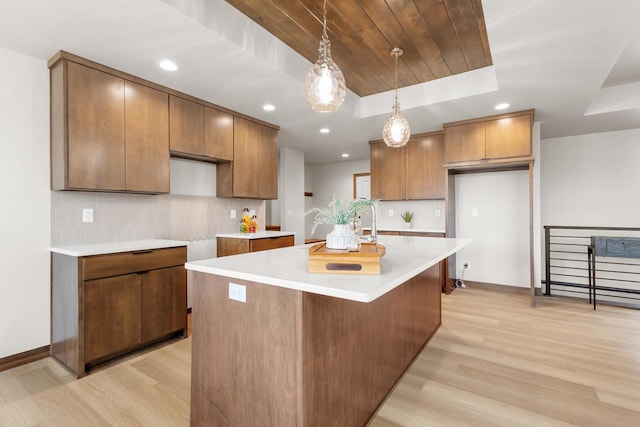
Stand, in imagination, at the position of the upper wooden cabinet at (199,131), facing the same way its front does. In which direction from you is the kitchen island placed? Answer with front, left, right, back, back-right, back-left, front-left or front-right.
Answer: front-right

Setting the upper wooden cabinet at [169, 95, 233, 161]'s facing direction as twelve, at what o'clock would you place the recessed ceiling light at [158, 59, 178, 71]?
The recessed ceiling light is roughly at 2 o'clock from the upper wooden cabinet.

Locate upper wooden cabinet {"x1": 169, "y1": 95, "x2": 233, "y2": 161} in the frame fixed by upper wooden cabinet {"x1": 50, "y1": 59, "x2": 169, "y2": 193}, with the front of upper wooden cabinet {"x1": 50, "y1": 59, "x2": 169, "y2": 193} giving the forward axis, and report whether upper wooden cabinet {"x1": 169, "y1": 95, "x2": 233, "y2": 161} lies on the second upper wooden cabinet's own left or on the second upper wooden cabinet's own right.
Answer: on the second upper wooden cabinet's own left

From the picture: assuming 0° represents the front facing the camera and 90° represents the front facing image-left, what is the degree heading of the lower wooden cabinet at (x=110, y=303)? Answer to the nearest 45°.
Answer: approximately 315°

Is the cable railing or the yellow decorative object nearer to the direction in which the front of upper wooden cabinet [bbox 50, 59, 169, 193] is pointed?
the cable railing

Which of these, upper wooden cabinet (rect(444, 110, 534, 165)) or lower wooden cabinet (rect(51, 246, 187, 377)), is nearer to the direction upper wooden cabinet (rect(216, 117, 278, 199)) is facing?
the upper wooden cabinet

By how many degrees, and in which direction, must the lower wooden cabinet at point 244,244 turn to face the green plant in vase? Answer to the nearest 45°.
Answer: approximately 45° to its right

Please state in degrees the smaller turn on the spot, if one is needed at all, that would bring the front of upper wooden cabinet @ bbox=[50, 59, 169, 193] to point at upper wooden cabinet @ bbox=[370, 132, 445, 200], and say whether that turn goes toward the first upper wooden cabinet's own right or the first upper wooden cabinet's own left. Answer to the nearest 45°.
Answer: approximately 45° to the first upper wooden cabinet's own left

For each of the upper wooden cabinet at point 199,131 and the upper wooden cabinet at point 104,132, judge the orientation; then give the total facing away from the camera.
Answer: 0

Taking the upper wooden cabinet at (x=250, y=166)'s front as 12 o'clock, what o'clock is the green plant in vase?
The green plant in vase is roughly at 1 o'clock from the upper wooden cabinet.
